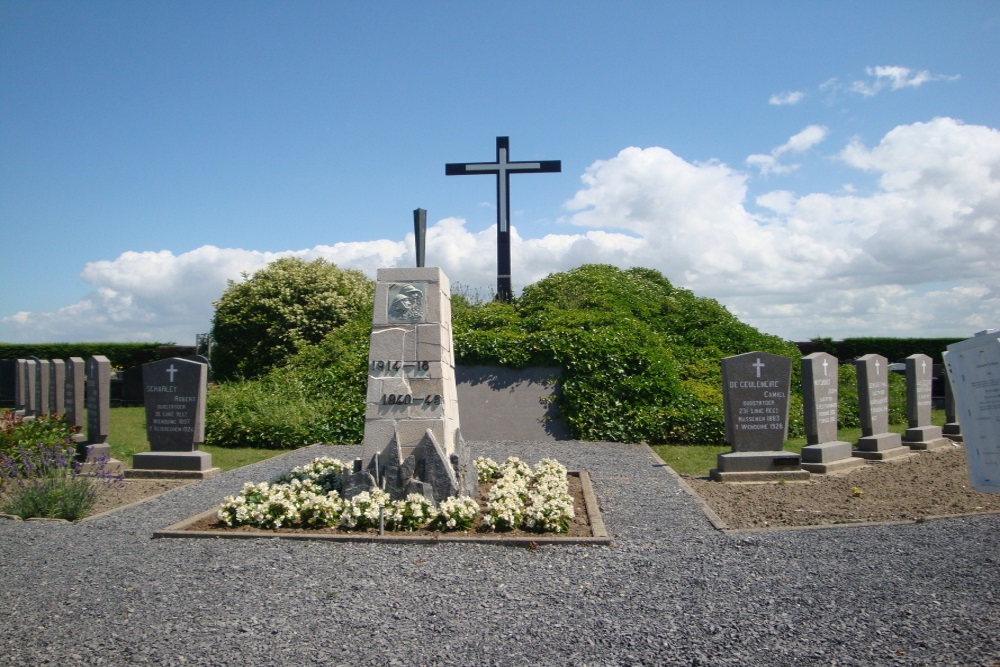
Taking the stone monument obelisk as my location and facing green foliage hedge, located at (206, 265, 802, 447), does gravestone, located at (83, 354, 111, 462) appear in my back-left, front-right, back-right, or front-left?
front-left

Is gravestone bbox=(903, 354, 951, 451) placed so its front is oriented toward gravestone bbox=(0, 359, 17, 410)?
no

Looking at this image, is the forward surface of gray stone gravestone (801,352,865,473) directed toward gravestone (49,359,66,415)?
no

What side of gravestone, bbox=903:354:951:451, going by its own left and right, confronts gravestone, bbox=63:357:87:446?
right

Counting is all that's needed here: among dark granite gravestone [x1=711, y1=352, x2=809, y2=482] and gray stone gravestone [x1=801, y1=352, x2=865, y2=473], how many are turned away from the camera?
0

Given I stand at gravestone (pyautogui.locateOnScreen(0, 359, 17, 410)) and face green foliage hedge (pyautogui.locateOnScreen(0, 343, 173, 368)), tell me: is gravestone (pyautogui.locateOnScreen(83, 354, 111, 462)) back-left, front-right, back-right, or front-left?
back-right

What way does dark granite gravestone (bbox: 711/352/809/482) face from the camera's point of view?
toward the camera

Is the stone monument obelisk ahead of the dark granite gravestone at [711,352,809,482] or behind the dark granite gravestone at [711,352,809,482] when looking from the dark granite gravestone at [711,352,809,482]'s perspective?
ahead

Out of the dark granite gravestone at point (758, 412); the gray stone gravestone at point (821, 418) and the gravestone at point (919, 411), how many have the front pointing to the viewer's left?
0

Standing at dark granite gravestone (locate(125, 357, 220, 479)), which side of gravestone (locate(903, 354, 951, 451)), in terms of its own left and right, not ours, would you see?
right

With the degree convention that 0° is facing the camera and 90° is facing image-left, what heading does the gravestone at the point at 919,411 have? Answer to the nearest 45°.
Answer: approximately 315°

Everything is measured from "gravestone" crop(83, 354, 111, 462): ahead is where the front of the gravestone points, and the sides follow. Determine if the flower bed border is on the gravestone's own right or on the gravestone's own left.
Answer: on the gravestone's own left

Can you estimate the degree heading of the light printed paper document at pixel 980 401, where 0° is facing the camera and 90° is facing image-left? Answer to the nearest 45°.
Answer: approximately 45°

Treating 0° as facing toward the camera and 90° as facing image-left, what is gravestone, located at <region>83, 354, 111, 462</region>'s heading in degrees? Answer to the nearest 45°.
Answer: approximately 45°
